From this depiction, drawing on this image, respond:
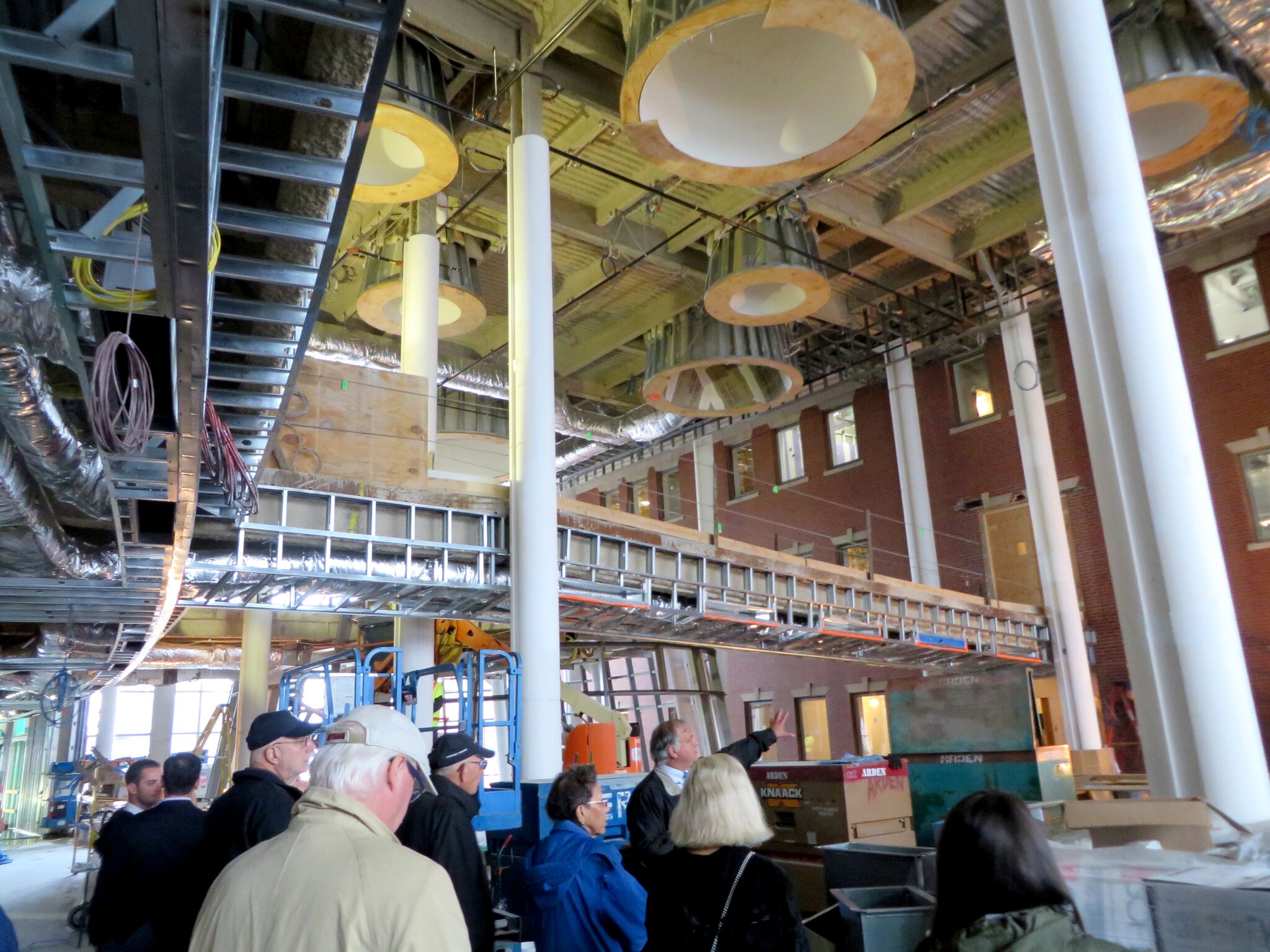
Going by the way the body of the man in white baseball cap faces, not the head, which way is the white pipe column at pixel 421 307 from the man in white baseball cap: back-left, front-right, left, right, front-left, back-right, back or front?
front-left

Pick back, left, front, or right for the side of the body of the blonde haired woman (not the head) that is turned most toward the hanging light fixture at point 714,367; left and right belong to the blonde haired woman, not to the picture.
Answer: front

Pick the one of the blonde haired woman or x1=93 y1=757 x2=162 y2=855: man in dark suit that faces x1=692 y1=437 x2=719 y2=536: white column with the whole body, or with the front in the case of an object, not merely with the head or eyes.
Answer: the blonde haired woman

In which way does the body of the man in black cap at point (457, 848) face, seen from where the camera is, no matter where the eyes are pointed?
to the viewer's right

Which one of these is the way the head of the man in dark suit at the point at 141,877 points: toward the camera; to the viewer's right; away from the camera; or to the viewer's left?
away from the camera

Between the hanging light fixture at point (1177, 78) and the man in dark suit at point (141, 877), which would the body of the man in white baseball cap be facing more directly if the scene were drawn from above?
the hanging light fixture

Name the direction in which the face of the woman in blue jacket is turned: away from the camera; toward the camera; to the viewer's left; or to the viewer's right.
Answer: to the viewer's right

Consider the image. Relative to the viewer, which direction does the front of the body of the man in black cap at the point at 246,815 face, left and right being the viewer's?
facing to the right of the viewer

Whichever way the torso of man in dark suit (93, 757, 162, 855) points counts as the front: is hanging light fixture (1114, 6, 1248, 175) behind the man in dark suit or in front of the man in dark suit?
in front

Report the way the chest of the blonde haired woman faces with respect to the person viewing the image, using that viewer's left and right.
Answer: facing away from the viewer

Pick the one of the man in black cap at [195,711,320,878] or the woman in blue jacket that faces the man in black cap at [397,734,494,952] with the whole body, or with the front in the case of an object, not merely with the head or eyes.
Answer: the man in black cap at [195,711,320,878]

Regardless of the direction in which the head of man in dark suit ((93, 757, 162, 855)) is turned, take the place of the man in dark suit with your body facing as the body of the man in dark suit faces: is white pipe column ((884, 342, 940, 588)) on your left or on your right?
on your left
